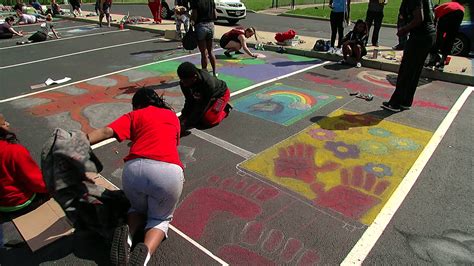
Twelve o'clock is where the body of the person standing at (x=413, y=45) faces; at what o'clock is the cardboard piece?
The cardboard piece is roughly at 10 o'clock from the person standing.

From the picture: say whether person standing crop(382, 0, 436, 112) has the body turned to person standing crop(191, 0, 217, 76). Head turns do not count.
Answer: yes

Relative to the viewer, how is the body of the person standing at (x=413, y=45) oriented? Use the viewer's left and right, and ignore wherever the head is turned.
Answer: facing to the left of the viewer

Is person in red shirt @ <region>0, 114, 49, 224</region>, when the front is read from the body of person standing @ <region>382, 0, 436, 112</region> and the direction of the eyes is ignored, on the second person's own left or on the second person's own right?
on the second person's own left

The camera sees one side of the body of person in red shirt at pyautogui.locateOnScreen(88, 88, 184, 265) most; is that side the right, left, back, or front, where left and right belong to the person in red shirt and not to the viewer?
back

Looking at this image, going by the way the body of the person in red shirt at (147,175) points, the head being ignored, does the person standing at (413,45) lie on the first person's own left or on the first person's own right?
on the first person's own right

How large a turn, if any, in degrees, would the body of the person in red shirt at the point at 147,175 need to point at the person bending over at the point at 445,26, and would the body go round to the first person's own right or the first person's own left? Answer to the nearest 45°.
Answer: approximately 45° to the first person's own right

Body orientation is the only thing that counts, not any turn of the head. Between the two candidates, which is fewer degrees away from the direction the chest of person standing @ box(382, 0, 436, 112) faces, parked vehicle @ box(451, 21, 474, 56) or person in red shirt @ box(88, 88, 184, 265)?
the person in red shirt

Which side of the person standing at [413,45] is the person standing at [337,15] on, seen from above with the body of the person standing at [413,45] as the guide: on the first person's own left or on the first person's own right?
on the first person's own right
